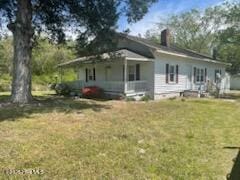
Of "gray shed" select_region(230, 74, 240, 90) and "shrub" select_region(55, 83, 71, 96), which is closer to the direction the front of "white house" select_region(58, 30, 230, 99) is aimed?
the shrub

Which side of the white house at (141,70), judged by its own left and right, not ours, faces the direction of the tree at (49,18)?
front

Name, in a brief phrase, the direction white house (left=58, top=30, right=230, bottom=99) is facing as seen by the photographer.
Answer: facing the viewer and to the left of the viewer

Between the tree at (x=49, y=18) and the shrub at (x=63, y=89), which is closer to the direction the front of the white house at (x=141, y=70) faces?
the tree

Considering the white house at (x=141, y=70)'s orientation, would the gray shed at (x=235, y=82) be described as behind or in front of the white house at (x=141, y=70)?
behind

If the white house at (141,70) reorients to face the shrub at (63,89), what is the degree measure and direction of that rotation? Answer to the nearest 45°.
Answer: approximately 45° to its right
